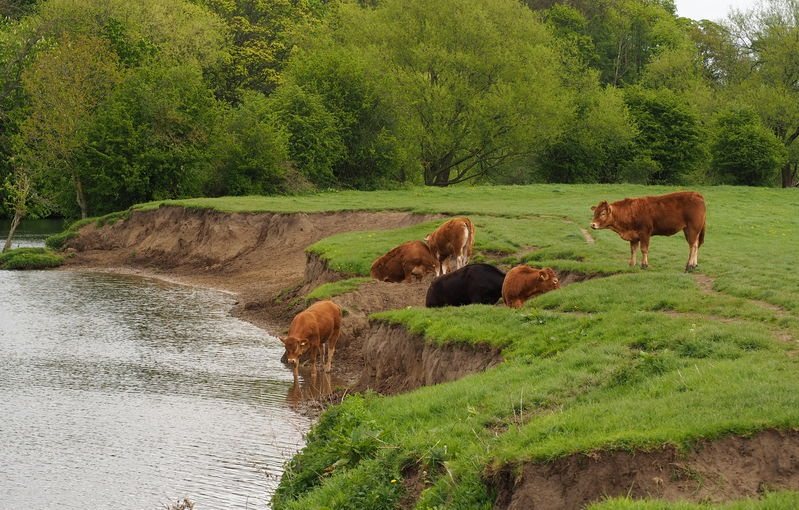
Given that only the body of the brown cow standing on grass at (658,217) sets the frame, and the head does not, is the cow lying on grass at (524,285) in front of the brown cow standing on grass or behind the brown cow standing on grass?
in front

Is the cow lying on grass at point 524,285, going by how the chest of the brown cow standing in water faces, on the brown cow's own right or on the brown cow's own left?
on the brown cow's own left

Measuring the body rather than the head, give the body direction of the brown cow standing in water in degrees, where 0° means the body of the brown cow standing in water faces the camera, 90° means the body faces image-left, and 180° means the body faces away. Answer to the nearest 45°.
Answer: approximately 45°

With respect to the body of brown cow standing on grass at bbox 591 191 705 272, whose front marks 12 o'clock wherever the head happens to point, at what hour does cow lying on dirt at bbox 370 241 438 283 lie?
The cow lying on dirt is roughly at 1 o'clock from the brown cow standing on grass.

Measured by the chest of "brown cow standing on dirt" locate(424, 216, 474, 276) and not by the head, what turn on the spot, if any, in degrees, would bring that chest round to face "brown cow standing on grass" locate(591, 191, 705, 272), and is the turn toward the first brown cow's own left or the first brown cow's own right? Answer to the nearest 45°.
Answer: approximately 180°

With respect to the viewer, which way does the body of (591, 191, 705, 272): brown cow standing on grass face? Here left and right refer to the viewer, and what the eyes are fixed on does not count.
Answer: facing to the left of the viewer

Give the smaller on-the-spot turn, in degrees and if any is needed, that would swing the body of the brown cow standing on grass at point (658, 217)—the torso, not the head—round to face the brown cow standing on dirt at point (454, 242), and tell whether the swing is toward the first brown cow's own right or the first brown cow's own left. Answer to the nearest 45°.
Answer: approximately 45° to the first brown cow's own right
